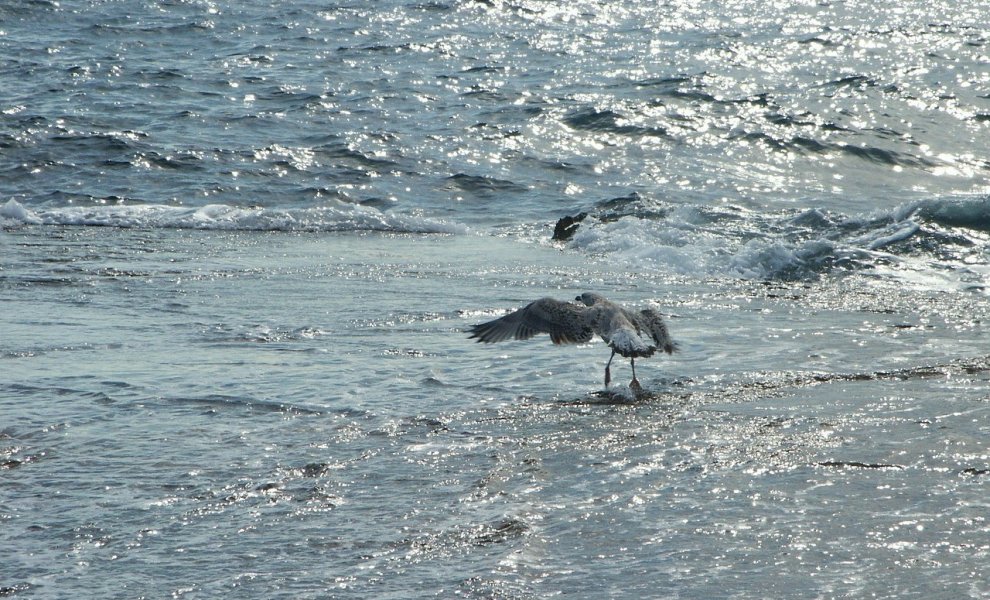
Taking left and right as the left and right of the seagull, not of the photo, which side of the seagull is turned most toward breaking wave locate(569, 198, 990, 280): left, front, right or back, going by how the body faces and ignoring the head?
right

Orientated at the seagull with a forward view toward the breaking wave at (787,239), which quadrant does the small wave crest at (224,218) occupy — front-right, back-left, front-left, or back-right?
front-left

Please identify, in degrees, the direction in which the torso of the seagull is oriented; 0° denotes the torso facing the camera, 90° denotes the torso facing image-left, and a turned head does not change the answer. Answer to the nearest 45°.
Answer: approximately 135°

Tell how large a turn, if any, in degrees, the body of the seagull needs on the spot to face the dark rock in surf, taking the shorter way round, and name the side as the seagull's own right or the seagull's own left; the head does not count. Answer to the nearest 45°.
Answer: approximately 45° to the seagull's own right

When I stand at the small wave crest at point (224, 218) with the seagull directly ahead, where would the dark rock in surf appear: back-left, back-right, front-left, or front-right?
front-left

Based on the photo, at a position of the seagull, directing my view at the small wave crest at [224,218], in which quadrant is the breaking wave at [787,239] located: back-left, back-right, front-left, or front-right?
front-right

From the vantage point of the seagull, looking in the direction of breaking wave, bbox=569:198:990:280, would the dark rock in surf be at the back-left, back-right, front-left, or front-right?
front-left

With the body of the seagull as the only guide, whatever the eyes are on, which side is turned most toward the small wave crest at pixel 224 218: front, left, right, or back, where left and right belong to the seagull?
front
